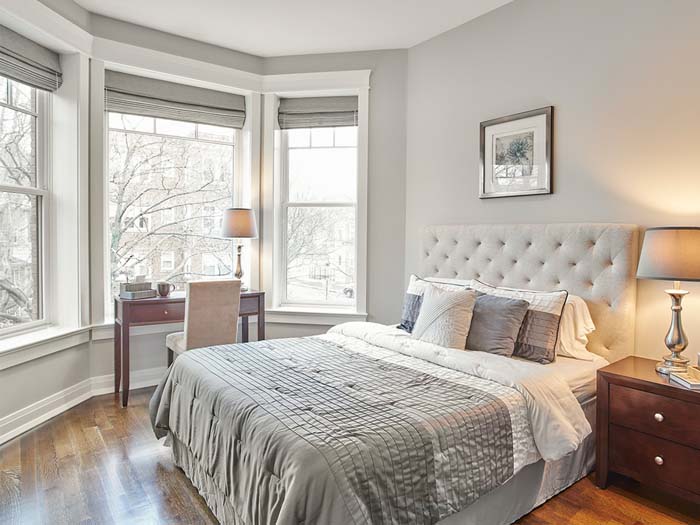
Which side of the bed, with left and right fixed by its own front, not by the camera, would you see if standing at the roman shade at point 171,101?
right

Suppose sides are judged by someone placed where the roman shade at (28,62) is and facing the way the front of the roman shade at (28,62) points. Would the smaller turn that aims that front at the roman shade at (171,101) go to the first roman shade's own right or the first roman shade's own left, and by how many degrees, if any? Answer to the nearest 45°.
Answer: approximately 45° to the first roman shade's own left

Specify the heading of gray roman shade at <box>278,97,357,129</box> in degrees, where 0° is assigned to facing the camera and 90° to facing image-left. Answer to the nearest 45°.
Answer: approximately 0°

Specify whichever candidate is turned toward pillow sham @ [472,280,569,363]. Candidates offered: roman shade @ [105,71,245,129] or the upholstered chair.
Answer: the roman shade

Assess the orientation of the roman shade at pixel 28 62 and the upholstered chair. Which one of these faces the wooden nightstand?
the roman shade

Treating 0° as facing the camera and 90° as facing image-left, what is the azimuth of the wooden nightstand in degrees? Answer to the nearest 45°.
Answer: approximately 45°

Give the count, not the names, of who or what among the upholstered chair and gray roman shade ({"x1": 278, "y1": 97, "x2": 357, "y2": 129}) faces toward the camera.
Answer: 1

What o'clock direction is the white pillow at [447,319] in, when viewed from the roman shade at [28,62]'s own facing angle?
The white pillow is roughly at 12 o'clock from the roman shade.
